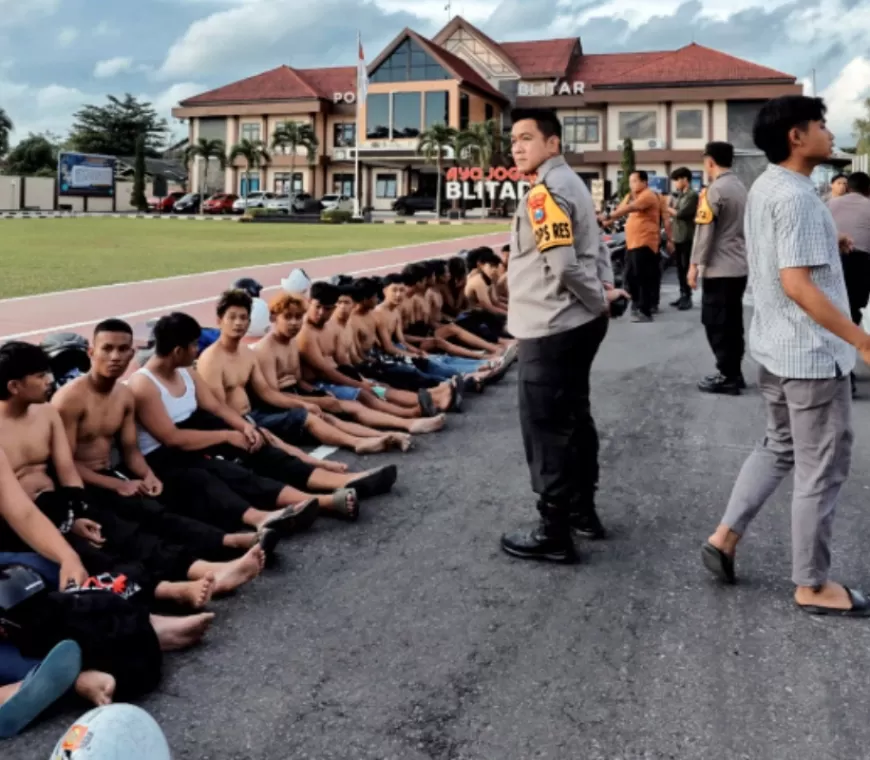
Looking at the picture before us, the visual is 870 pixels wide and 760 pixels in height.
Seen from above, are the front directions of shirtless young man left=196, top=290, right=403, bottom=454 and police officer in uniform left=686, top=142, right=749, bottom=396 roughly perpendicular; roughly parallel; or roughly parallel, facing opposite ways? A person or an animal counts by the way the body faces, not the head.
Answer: roughly parallel, facing opposite ways

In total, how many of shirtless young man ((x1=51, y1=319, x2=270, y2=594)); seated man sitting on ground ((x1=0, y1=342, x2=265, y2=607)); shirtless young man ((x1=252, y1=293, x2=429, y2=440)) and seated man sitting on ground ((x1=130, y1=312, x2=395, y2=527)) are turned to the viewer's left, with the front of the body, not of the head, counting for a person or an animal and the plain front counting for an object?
0

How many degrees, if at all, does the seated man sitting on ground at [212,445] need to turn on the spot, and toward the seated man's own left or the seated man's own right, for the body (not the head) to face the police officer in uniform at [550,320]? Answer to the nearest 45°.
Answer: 0° — they already face them

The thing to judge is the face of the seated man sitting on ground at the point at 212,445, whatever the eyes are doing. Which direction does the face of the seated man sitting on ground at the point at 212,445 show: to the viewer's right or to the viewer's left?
to the viewer's right

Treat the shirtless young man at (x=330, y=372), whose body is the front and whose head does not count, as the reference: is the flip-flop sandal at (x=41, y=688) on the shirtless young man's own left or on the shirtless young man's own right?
on the shirtless young man's own right

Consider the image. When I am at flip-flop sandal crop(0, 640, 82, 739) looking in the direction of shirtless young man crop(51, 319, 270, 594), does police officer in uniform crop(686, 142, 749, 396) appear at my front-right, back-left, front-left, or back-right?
front-right

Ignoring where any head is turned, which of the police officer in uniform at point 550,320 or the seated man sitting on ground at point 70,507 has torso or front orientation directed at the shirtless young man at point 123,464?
the police officer in uniform

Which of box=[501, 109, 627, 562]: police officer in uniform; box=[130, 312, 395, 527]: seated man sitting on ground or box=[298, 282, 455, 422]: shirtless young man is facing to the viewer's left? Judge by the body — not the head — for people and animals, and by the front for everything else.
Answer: the police officer in uniform

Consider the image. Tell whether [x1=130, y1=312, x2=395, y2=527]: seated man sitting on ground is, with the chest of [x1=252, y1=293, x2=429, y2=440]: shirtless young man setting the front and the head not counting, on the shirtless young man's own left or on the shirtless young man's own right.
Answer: on the shirtless young man's own right

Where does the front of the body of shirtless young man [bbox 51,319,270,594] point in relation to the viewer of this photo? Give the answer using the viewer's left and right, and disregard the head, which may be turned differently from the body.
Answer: facing the viewer and to the right of the viewer

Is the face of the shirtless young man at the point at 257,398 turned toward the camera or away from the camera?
toward the camera

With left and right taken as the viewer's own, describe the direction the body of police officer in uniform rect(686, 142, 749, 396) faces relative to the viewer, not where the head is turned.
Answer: facing away from the viewer and to the left of the viewer
